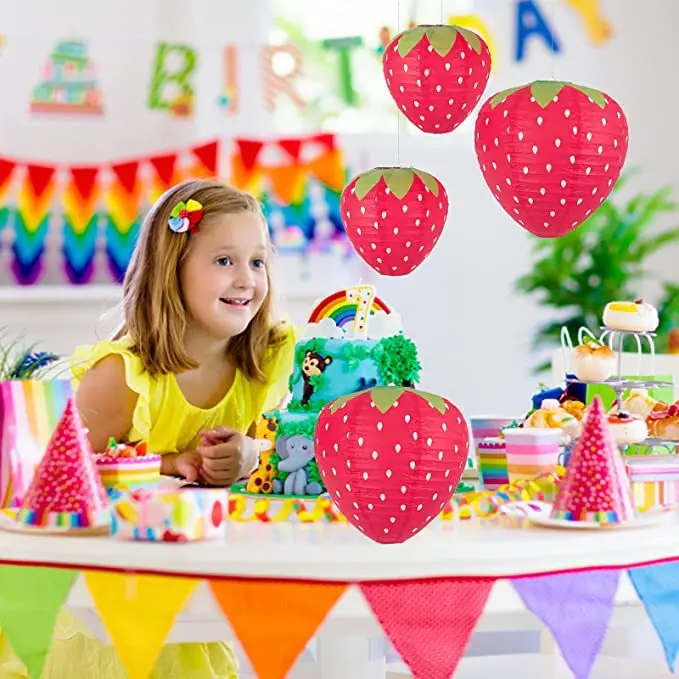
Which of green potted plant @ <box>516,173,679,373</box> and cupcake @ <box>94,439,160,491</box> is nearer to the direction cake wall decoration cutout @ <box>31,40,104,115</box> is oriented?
the cupcake

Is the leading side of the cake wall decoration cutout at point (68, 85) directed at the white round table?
yes

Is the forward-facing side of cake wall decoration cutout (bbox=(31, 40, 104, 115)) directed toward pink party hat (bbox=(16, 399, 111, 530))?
yes

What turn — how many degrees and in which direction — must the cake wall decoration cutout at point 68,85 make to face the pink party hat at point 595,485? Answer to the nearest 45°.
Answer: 0° — it already faces it

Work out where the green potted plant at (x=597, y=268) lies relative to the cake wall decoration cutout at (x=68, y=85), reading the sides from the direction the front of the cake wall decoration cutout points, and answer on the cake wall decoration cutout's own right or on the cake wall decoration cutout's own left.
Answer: on the cake wall decoration cutout's own left

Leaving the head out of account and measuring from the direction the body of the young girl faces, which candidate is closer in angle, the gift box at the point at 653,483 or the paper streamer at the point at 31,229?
the gift box

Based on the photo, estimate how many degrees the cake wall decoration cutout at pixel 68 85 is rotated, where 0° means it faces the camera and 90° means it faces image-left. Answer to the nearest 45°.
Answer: approximately 0°
